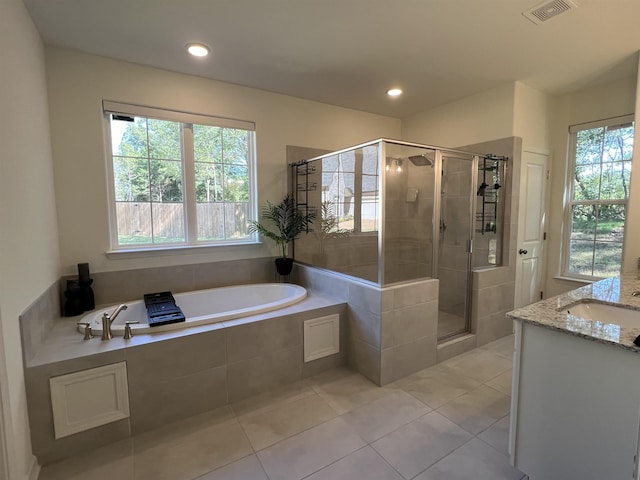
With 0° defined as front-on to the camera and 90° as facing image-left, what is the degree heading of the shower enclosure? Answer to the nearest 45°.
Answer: approximately 315°

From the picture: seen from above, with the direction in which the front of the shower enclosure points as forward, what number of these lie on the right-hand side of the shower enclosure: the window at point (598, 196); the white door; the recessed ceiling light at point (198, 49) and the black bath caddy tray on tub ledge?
2

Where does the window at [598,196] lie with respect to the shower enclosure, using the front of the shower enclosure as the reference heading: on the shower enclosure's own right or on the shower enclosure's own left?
on the shower enclosure's own left

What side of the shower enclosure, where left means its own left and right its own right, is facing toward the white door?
left

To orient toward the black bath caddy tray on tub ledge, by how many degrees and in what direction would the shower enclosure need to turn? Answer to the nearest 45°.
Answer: approximately 90° to its right

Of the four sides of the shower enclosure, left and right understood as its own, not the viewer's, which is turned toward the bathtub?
right

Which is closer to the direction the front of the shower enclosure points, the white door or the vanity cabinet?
the vanity cabinet

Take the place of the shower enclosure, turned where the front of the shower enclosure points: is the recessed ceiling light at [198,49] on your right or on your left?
on your right

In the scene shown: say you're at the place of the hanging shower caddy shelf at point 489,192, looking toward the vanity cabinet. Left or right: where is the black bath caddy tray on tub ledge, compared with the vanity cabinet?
right

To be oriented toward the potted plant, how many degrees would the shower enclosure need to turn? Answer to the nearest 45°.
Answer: approximately 135° to its right

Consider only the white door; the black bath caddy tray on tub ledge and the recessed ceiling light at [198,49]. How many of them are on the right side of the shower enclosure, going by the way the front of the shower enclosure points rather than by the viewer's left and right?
2

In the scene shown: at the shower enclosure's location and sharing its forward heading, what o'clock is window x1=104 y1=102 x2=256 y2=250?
The window is roughly at 4 o'clock from the shower enclosure.
